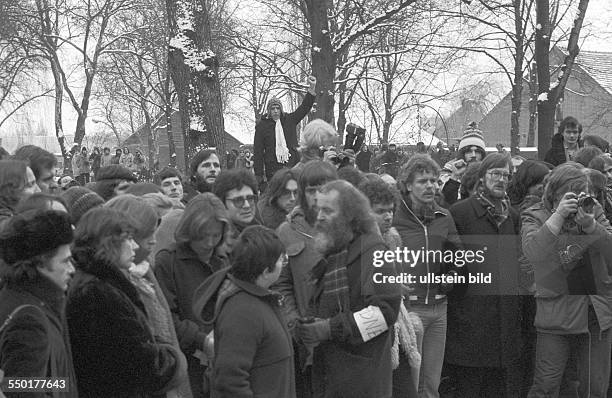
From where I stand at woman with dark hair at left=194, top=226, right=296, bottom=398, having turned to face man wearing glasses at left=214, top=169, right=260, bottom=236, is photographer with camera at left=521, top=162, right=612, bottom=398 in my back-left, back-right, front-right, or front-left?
front-right

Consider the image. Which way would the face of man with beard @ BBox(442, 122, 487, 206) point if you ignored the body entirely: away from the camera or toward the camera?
toward the camera

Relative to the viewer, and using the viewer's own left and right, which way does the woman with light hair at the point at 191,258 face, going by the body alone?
facing the viewer and to the right of the viewer

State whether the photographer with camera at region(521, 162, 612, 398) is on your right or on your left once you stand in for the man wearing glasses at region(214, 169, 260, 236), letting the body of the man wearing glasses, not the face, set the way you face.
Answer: on your left

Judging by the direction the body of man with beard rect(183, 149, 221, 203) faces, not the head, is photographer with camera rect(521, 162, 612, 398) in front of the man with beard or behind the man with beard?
in front

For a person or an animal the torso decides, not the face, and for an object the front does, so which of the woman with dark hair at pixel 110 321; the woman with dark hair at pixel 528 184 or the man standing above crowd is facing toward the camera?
the man standing above crowd

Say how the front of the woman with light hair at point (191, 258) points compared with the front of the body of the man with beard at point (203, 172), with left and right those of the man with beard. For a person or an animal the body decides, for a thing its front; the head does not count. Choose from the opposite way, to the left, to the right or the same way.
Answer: the same way

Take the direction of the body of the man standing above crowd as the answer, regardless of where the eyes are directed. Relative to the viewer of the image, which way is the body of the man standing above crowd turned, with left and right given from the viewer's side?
facing the viewer

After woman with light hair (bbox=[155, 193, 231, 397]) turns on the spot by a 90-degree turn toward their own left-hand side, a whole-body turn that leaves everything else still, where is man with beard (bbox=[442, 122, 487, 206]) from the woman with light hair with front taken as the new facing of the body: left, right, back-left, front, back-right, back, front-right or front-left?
front

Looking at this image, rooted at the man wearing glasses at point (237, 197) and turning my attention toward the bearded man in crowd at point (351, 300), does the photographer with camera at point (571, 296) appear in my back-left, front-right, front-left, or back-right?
front-left

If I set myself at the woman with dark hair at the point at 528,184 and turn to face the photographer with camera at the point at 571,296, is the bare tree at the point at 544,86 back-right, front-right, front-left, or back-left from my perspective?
back-left

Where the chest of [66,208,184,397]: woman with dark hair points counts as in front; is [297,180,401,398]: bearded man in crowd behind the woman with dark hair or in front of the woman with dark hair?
in front

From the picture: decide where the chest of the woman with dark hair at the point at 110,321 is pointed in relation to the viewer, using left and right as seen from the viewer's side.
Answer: facing to the right of the viewer

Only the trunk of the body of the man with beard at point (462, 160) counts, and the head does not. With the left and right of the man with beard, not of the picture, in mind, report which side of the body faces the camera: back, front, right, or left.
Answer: front
